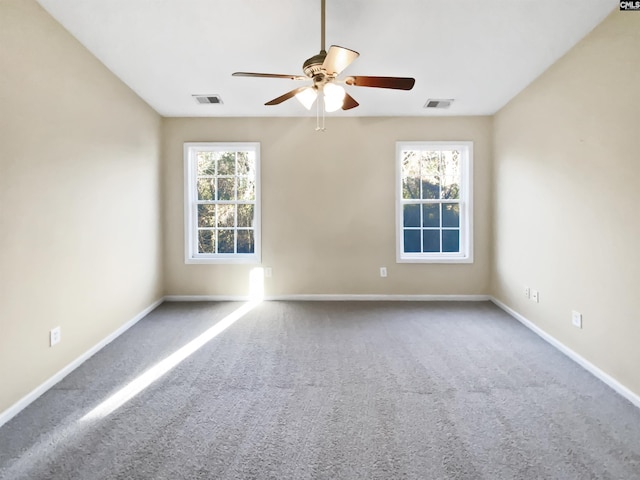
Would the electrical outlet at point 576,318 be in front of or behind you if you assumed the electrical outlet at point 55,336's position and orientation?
in front

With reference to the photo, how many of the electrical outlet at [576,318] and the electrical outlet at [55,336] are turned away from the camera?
0

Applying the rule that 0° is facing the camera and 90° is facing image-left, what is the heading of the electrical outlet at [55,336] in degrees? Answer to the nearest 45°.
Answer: approximately 315°

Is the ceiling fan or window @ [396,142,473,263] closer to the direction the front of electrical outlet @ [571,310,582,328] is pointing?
the ceiling fan

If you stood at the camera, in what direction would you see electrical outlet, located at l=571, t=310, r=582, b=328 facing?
facing the viewer and to the left of the viewer

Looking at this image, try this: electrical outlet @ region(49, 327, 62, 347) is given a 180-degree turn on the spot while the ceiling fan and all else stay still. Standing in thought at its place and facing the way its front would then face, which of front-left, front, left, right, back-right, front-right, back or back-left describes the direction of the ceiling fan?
back

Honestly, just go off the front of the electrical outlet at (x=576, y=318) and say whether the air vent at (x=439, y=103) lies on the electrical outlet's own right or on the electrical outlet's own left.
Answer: on the electrical outlet's own right

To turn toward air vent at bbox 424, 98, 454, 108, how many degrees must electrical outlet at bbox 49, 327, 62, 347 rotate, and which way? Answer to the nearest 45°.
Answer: approximately 45° to its left

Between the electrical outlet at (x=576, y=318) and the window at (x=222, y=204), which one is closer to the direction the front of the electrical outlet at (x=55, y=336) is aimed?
the electrical outlet

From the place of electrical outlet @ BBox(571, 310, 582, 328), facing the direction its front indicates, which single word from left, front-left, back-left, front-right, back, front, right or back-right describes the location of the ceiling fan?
front

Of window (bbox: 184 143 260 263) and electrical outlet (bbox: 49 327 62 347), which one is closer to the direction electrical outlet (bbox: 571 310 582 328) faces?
the electrical outlet

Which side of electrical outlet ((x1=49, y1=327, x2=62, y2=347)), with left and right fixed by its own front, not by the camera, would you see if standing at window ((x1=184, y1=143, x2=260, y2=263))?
left

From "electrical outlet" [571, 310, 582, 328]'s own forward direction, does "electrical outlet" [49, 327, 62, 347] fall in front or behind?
in front
